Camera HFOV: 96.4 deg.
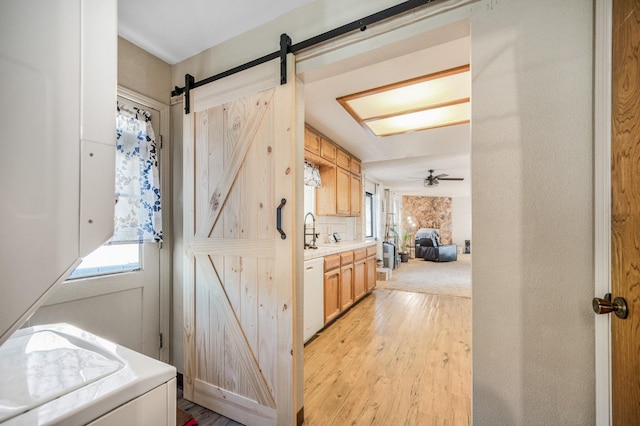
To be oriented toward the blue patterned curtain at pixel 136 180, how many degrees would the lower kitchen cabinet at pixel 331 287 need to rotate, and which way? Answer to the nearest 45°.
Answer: approximately 90° to its right

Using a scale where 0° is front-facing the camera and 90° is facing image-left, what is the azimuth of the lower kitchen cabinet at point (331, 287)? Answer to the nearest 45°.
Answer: approximately 315°

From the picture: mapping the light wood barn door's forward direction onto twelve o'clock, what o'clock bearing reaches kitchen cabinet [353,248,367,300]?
The kitchen cabinet is roughly at 6 o'clock from the light wood barn door.

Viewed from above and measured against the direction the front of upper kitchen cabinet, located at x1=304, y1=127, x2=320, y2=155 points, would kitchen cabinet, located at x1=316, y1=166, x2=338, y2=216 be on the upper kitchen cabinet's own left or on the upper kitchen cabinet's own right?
on the upper kitchen cabinet's own left

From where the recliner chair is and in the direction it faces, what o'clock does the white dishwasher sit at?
The white dishwasher is roughly at 2 o'clock from the recliner chair.

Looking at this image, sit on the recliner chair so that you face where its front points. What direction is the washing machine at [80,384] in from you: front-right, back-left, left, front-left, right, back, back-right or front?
front-right

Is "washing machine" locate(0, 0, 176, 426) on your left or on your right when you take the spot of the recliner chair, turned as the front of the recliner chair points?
on your right

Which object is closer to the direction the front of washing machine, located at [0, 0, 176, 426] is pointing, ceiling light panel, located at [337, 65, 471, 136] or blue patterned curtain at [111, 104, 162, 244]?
the ceiling light panel

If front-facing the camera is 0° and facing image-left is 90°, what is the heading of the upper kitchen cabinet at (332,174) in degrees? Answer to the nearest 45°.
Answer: approximately 315°

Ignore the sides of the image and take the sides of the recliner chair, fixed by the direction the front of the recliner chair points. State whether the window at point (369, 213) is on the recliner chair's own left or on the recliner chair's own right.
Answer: on the recliner chair's own right

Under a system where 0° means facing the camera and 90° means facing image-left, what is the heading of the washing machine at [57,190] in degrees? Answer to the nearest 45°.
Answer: approximately 315°

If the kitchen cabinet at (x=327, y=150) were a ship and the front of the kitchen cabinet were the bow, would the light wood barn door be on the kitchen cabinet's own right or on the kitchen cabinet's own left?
on the kitchen cabinet's own right
